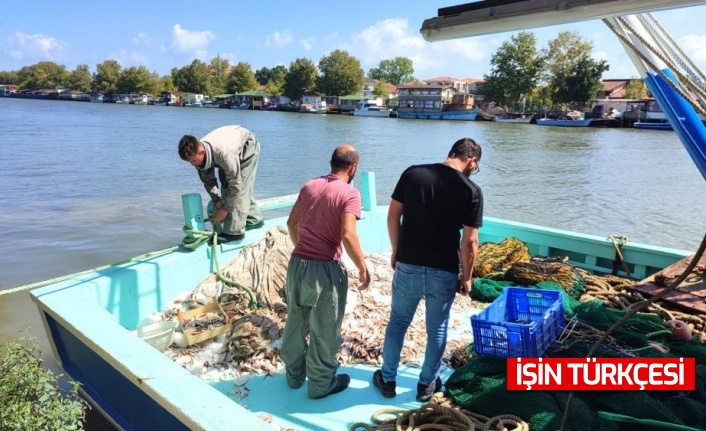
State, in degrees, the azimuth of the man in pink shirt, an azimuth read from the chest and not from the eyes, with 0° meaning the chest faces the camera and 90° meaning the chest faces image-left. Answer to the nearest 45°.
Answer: approximately 225°

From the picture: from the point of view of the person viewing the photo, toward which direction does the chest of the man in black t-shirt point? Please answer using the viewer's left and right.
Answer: facing away from the viewer and to the right of the viewer

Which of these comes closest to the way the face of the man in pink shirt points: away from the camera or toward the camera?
away from the camera

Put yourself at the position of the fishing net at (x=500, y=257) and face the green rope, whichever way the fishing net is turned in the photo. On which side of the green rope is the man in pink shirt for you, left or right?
left

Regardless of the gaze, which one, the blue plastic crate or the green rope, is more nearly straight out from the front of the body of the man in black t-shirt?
the blue plastic crate
